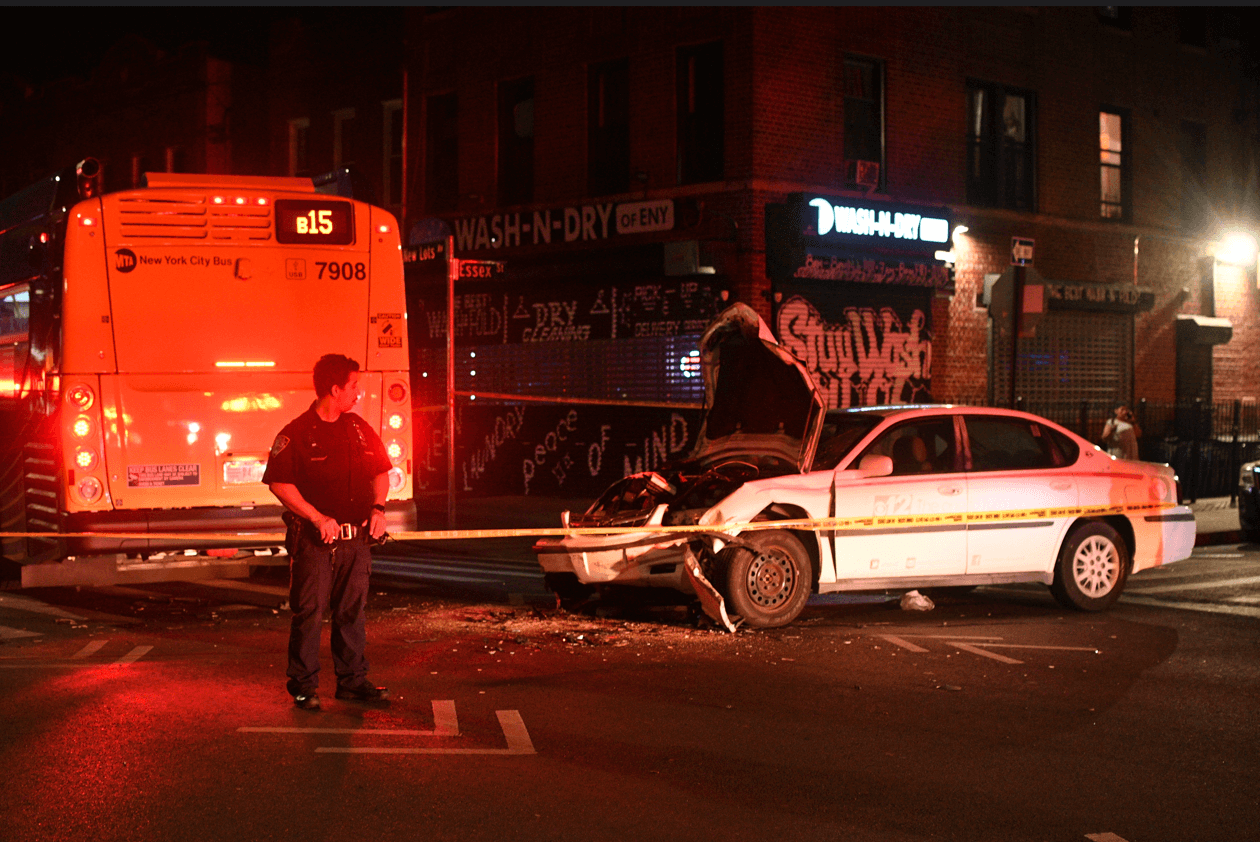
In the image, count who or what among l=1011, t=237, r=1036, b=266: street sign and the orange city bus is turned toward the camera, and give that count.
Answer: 1

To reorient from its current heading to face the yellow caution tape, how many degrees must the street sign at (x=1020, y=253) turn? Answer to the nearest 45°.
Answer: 0° — it already faces it

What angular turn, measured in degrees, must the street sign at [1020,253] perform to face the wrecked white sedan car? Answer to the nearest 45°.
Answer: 0° — it already faces it

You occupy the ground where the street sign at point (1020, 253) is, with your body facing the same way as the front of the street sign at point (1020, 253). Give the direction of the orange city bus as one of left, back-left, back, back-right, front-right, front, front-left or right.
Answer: front-right

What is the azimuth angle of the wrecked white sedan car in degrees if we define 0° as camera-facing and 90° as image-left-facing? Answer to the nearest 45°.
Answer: approximately 45°

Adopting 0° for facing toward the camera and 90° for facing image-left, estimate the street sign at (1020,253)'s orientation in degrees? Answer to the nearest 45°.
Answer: approximately 0°

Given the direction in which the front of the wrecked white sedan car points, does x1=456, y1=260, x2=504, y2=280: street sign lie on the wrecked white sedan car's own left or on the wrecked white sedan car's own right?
on the wrecked white sedan car's own right

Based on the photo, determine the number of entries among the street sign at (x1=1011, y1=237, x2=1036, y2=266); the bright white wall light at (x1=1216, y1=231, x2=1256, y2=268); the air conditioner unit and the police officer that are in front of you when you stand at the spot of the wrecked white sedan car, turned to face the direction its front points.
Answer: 1

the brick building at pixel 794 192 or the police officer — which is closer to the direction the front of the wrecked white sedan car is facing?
the police officer

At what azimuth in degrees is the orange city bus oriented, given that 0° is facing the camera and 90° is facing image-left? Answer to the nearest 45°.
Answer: approximately 135°

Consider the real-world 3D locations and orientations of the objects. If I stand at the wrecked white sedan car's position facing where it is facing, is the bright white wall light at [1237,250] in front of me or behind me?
behind

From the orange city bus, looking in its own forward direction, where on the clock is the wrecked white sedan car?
The wrecked white sedan car is roughly at 5 o'clock from the orange city bus.

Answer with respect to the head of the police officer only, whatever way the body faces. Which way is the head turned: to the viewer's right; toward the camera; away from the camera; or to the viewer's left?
to the viewer's right
